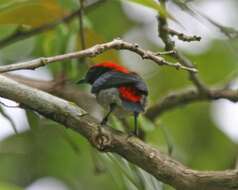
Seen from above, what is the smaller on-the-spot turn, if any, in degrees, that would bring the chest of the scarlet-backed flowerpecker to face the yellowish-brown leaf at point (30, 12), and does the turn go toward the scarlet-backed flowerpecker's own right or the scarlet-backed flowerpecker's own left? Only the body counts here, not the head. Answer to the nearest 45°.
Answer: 0° — it already faces it

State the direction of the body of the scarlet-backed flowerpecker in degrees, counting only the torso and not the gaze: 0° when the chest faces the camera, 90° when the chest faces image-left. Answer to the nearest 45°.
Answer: approximately 135°
